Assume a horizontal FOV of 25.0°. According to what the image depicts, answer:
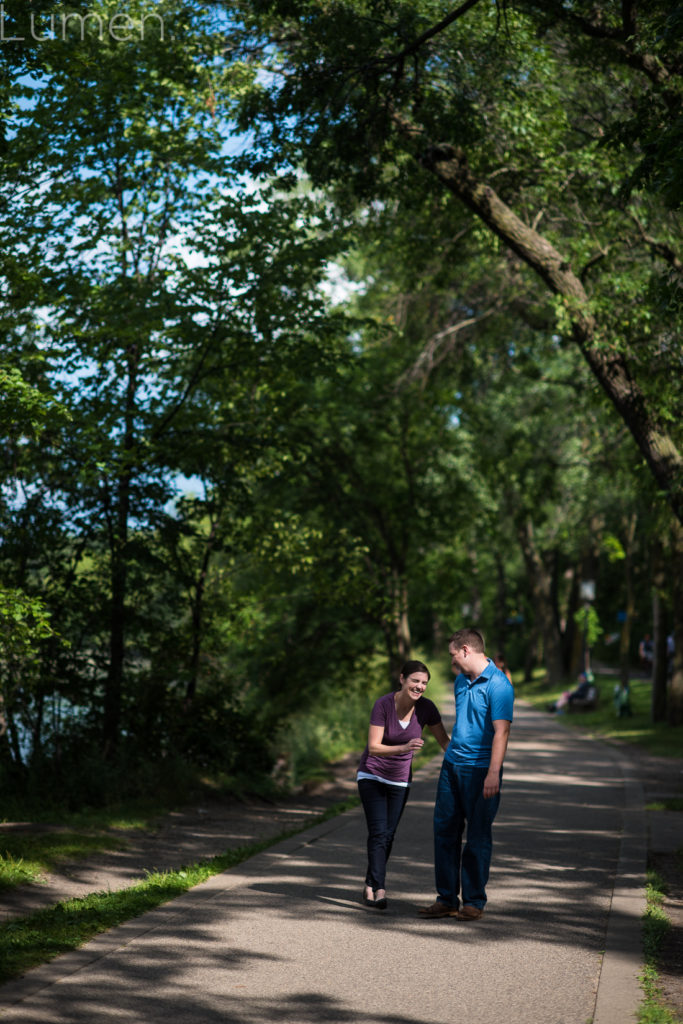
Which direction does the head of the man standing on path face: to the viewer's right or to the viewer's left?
to the viewer's left

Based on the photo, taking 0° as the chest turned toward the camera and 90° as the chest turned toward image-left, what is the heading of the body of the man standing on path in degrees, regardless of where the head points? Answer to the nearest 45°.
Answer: approximately 45°

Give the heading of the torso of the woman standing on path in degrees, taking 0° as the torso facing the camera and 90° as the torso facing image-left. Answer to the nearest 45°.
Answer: approximately 315°

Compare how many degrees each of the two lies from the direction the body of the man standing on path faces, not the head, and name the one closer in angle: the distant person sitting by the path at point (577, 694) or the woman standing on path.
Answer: the woman standing on path

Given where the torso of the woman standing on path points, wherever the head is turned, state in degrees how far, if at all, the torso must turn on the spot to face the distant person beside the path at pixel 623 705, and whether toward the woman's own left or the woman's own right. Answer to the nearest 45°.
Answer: approximately 135° to the woman's own left

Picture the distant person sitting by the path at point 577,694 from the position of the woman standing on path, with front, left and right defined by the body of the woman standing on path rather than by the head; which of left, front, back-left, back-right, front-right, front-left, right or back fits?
back-left

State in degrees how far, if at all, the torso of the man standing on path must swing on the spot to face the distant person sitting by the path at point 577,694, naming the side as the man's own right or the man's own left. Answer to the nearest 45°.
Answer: approximately 135° to the man's own right
